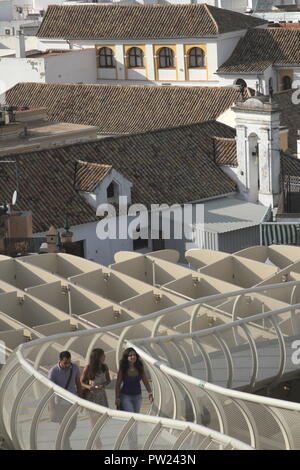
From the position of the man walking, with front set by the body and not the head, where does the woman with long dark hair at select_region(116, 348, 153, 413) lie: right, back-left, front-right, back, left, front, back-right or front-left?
left

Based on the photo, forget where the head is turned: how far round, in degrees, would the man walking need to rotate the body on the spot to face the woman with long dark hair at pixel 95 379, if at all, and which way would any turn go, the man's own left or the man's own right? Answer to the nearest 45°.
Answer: approximately 90° to the man's own left

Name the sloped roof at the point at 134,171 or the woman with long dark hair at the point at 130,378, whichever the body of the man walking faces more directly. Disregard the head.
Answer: the woman with long dark hair

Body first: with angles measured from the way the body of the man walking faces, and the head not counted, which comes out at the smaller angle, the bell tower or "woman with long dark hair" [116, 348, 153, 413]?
the woman with long dark hair

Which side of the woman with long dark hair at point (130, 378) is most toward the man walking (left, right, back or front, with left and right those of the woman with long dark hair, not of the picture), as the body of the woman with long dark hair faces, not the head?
right

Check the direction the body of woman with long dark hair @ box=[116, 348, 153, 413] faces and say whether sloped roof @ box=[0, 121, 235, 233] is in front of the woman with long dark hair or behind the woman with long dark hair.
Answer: behind

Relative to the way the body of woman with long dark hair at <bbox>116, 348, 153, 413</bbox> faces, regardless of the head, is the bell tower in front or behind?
behind

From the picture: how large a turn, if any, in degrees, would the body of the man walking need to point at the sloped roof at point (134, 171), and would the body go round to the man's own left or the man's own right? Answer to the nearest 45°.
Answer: approximately 180°

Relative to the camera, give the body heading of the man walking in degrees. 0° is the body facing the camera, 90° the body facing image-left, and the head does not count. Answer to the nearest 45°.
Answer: approximately 0°

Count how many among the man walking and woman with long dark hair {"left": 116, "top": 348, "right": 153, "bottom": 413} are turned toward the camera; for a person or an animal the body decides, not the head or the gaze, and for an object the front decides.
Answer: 2

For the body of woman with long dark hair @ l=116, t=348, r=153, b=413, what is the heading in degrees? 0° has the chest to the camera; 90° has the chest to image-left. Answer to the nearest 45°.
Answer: approximately 0°
